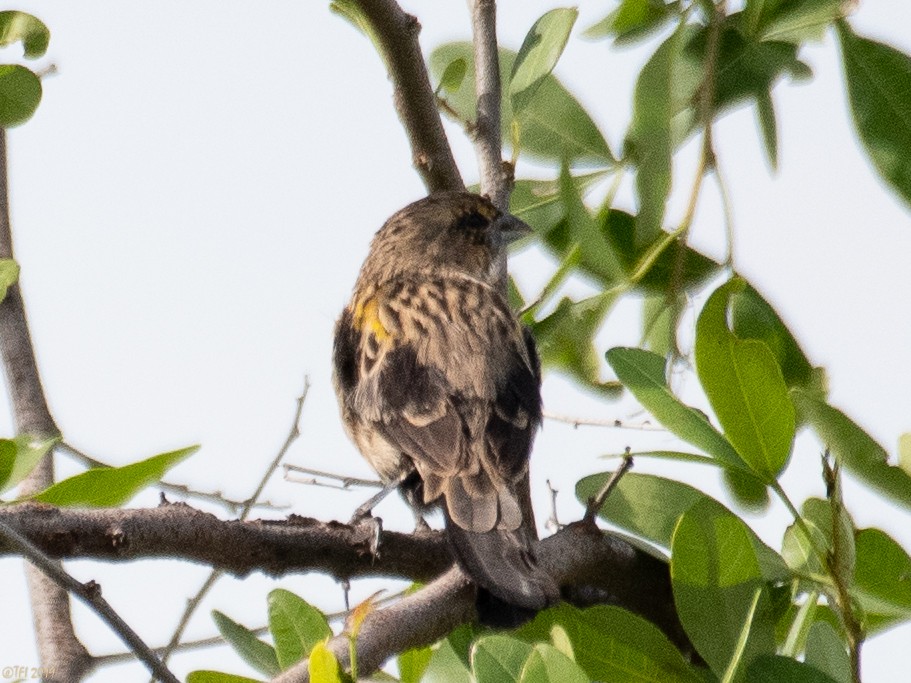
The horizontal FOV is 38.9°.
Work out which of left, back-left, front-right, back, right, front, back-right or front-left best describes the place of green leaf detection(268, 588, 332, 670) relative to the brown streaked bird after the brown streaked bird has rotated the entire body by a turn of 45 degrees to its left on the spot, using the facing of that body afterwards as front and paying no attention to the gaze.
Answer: left

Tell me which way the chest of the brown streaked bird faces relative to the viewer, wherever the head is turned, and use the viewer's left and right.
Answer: facing away from the viewer and to the left of the viewer

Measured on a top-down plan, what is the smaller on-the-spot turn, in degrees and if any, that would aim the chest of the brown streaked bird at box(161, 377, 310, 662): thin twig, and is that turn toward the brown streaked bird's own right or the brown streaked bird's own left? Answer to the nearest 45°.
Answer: approximately 90° to the brown streaked bird's own left

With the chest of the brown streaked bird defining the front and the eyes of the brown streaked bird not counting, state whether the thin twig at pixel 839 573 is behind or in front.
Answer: behind

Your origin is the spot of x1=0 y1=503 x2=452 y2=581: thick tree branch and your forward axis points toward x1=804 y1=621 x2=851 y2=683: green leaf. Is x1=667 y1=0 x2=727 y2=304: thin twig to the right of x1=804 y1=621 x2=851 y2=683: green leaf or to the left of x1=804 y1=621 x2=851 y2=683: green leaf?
left
